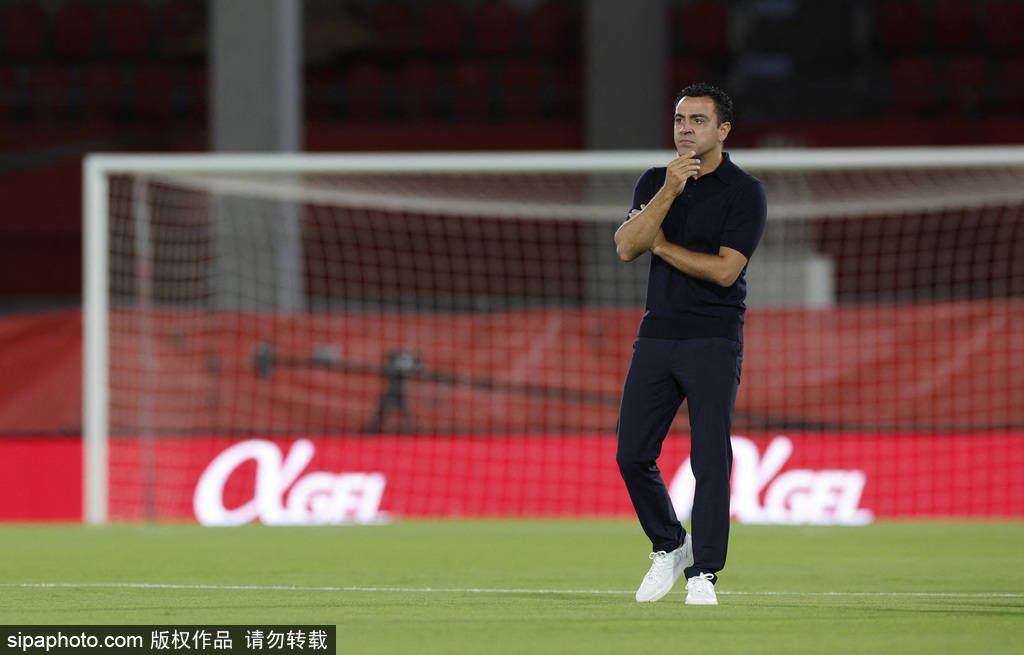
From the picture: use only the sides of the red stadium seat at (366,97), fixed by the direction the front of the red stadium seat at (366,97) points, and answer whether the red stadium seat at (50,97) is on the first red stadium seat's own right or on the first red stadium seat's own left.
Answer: on the first red stadium seat's own right

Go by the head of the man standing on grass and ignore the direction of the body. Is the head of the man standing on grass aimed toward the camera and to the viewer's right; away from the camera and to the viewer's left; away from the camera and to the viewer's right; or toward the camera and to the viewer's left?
toward the camera and to the viewer's left

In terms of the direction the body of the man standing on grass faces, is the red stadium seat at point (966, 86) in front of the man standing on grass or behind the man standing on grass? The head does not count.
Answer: behind

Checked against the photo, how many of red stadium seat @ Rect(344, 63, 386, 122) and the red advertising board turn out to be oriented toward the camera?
2

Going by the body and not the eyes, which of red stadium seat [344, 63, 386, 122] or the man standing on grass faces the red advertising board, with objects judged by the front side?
the red stadium seat

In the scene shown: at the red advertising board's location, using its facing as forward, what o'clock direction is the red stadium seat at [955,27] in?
The red stadium seat is roughly at 7 o'clock from the red advertising board.

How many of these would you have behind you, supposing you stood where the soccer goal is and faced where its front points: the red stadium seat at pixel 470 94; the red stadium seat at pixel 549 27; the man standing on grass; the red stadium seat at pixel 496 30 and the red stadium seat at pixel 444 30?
4

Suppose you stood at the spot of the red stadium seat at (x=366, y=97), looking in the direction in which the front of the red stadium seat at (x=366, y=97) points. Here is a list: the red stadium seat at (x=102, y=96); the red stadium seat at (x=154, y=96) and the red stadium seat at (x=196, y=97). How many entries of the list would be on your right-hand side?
3

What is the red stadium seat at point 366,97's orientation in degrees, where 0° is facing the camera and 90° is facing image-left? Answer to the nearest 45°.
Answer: approximately 0°

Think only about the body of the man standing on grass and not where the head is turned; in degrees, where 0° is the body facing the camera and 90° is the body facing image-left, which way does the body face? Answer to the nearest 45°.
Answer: approximately 45°

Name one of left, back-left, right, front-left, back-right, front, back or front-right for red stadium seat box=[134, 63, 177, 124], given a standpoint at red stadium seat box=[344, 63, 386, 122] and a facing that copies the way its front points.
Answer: right

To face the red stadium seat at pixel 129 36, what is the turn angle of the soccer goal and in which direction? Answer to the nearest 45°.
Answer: approximately 135° to its right

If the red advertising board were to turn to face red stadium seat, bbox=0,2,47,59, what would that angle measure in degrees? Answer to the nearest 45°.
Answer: approximately 135° to its right

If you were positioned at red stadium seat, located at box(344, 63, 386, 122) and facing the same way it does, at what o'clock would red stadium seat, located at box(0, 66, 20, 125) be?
red stadium seat, located at box(0, 66, 20, 125) is roughly at 3 o'clock from red stadium seat, located at box(344, 63, 386, 122).

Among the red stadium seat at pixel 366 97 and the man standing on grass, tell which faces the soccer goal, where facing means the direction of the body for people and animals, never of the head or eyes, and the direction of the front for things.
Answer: the red stadium seat
